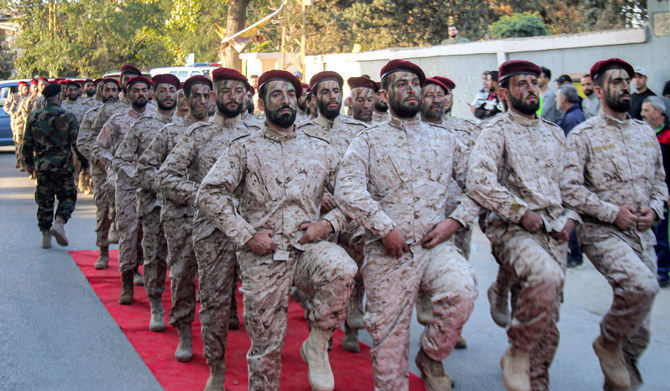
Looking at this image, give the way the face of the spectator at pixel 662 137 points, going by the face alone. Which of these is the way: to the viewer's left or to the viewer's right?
to the viewer's left

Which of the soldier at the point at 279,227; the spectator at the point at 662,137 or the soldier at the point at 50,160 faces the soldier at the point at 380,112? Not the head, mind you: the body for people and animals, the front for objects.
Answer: the spectator

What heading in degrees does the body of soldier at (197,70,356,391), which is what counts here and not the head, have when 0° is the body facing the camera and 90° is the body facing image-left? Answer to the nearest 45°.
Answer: approximately 0°

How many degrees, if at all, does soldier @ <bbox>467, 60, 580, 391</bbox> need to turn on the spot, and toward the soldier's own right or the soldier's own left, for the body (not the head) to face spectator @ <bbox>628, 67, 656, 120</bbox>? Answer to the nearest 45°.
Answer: approximately 135° to the soldier's own left

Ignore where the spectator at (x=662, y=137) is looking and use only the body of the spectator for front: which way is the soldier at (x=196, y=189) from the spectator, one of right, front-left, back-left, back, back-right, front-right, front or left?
front-left

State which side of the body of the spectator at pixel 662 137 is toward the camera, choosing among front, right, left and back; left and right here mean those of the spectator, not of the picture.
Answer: left

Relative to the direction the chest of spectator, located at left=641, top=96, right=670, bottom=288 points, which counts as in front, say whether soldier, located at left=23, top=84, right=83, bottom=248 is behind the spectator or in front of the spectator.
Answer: in front

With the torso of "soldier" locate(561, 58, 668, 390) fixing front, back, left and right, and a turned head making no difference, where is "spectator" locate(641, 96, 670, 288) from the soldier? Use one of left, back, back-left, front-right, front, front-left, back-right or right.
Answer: back-left

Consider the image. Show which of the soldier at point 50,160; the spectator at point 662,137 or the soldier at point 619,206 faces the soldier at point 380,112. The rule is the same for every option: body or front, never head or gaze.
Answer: the spectator

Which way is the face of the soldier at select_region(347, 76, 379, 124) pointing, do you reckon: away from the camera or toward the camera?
toward the camera

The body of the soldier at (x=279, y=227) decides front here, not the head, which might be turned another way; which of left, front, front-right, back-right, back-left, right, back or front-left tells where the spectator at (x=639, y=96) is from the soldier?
back-left
